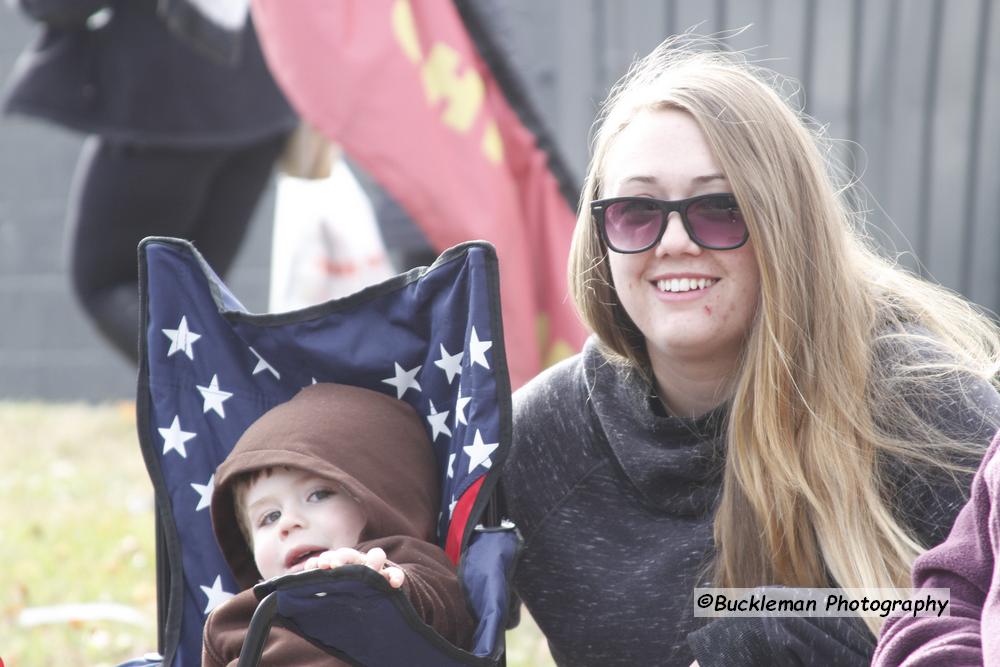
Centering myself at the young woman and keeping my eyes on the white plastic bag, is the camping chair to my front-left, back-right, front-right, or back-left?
front-left

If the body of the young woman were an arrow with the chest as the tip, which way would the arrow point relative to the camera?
toward the camera

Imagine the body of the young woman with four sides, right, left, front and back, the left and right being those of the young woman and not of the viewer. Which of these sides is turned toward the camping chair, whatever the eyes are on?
right

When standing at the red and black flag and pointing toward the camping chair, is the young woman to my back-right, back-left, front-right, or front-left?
front-left

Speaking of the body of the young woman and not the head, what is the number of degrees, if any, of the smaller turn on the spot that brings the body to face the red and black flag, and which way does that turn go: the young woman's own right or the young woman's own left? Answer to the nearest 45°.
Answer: approximately 135° to the young woman's own right

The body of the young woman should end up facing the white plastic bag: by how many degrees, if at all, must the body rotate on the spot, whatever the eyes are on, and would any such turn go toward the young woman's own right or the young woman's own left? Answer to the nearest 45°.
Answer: approximately 135° to the young woman's own right
